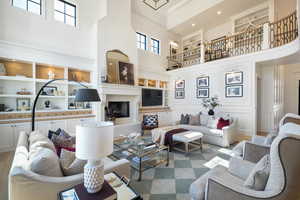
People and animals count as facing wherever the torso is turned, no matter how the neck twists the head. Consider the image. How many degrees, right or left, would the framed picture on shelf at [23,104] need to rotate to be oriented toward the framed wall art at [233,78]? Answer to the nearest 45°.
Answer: approximately 45° to its left

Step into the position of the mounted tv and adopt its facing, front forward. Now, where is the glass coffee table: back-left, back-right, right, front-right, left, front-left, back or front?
front-right

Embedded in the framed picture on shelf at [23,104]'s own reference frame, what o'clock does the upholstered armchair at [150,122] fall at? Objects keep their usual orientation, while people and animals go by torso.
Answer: The upholstered armchair is roughly at 9 o'clock from the framed picture on shelf.

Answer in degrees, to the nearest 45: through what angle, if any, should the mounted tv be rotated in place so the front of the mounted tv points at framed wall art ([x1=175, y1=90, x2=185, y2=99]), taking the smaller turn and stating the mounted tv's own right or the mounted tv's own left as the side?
approximately 45° to the mounted tv's own left

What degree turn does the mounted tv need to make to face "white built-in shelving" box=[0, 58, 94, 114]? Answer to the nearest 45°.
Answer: approximately 90° to its right

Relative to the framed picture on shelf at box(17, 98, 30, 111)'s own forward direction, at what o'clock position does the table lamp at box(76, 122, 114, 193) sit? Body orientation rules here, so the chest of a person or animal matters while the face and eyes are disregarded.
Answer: The table lamp is roughly at 12 o'clock from the framed picture on shelf.

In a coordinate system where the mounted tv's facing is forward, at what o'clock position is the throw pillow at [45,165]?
The throw pillow is roughly at 2 o'clock from the mounted tv.

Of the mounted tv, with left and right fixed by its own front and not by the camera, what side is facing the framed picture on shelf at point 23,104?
right

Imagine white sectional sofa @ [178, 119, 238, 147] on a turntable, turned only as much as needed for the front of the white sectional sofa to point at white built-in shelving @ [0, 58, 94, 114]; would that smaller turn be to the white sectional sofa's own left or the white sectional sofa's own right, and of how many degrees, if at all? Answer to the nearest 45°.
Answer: approximately 45° to the white sectional sofa's own right

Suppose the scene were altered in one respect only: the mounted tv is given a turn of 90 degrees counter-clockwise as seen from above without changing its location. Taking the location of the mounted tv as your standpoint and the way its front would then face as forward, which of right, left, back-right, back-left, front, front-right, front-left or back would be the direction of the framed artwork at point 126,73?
back

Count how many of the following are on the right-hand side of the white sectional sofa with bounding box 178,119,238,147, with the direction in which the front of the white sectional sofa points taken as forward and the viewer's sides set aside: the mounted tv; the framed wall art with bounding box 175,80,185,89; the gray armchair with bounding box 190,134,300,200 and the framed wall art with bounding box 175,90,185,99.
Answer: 3

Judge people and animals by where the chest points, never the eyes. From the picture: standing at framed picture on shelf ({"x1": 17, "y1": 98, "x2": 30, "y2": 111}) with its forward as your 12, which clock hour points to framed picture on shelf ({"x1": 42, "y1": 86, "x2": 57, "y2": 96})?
framed picture on shelf ({"x1": 42, "y1": 86, "x2": 57, "y2": 96}) is roughly at 9 o'clock from framed picture on shelf ({"x1": 17, "y1": 98, "x2": 30, "y2": 111}).
